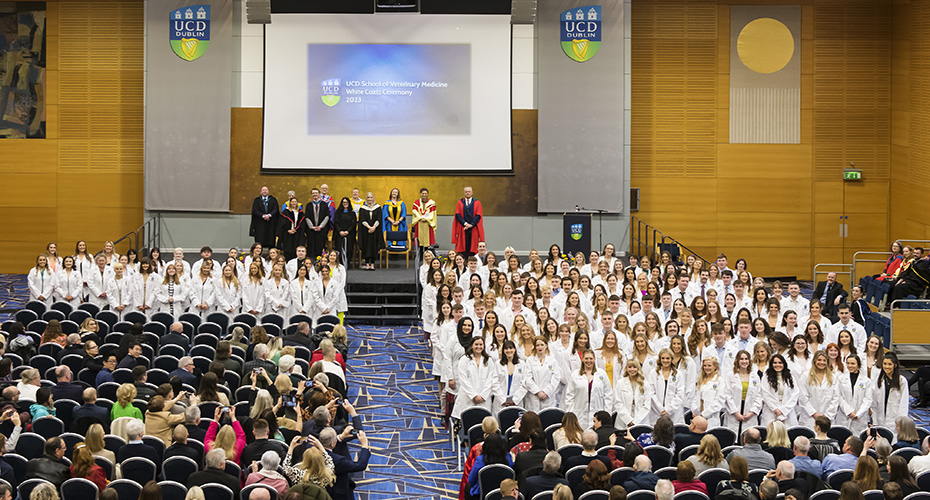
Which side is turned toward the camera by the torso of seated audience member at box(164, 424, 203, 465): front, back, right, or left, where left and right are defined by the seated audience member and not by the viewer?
back

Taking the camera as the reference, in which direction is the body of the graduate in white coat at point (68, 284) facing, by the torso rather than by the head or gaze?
toward the camera

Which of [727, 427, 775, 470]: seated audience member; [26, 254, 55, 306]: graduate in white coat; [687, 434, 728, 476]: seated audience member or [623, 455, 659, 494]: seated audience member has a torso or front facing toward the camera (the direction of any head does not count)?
the graduate in white coat

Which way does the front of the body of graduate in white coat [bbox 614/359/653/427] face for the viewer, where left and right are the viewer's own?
facing the viewer

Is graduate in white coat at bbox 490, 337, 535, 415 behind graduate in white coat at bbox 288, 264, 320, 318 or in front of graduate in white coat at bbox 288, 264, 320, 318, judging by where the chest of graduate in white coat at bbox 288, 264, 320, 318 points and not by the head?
in front

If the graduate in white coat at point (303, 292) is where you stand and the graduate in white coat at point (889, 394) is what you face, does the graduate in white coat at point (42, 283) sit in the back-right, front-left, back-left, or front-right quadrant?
back-right

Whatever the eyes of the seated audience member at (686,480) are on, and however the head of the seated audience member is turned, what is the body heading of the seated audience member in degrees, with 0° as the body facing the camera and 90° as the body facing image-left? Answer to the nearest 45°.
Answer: approximately 180°

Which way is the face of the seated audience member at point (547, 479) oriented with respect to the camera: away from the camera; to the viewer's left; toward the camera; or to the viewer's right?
away from the camera

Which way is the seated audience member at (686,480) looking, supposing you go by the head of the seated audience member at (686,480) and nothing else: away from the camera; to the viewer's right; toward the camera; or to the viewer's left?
away from the camera

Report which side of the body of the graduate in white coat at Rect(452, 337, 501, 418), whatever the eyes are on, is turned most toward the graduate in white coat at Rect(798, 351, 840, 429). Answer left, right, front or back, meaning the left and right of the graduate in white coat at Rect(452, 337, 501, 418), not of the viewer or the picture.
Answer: left

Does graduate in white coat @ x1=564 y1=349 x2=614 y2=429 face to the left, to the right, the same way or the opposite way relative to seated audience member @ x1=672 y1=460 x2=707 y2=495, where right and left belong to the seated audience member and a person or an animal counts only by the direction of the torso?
the opposite way

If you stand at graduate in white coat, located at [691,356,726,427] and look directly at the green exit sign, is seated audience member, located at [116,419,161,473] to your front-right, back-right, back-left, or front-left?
back-left

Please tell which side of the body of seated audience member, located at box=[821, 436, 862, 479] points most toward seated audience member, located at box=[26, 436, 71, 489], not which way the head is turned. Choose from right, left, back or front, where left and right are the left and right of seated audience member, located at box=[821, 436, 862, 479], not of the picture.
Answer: left

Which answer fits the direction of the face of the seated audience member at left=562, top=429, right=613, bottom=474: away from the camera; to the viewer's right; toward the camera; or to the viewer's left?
away from the camera

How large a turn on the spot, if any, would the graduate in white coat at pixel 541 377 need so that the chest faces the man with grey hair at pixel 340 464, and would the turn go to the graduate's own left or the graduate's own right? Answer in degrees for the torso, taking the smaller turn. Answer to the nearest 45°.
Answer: approximately 45° to the graduate's own right
